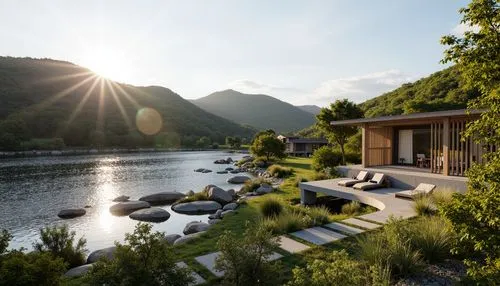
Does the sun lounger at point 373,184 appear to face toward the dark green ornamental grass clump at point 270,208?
yes

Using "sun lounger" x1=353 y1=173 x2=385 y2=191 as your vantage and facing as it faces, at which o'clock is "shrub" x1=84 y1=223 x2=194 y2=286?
The shrub is roughly at 11 o'clock from the sun lounger.

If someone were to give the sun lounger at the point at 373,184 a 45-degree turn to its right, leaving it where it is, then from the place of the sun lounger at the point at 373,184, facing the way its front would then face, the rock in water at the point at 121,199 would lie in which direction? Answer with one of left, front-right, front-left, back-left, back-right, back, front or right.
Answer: front

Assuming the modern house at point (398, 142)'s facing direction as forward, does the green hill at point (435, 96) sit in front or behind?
behind

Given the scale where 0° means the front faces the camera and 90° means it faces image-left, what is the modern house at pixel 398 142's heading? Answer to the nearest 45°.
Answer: approximately 45°

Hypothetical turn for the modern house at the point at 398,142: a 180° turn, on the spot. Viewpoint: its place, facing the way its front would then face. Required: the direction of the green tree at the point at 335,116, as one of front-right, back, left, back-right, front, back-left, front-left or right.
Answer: left

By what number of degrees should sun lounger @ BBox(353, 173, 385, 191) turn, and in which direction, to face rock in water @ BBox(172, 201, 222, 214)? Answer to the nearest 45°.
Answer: approximately 45° to its right

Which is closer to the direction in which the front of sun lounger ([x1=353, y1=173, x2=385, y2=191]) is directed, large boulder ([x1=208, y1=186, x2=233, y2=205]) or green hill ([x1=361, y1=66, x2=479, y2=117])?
the large boulder

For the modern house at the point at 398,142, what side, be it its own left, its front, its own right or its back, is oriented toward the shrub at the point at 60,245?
front

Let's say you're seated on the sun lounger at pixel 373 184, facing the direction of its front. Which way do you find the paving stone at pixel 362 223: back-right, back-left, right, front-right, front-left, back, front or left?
front-left

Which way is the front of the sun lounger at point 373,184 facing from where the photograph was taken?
facing the viewer and to the left of the viewer

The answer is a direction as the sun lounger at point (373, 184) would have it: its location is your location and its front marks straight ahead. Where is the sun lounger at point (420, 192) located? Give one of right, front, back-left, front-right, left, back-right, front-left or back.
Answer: left

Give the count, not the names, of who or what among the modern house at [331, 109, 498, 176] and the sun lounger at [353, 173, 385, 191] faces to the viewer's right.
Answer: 0

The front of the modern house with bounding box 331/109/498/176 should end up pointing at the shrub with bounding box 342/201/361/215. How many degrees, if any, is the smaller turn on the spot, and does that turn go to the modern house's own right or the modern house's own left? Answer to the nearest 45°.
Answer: approximately 45° to the modern house's own left
